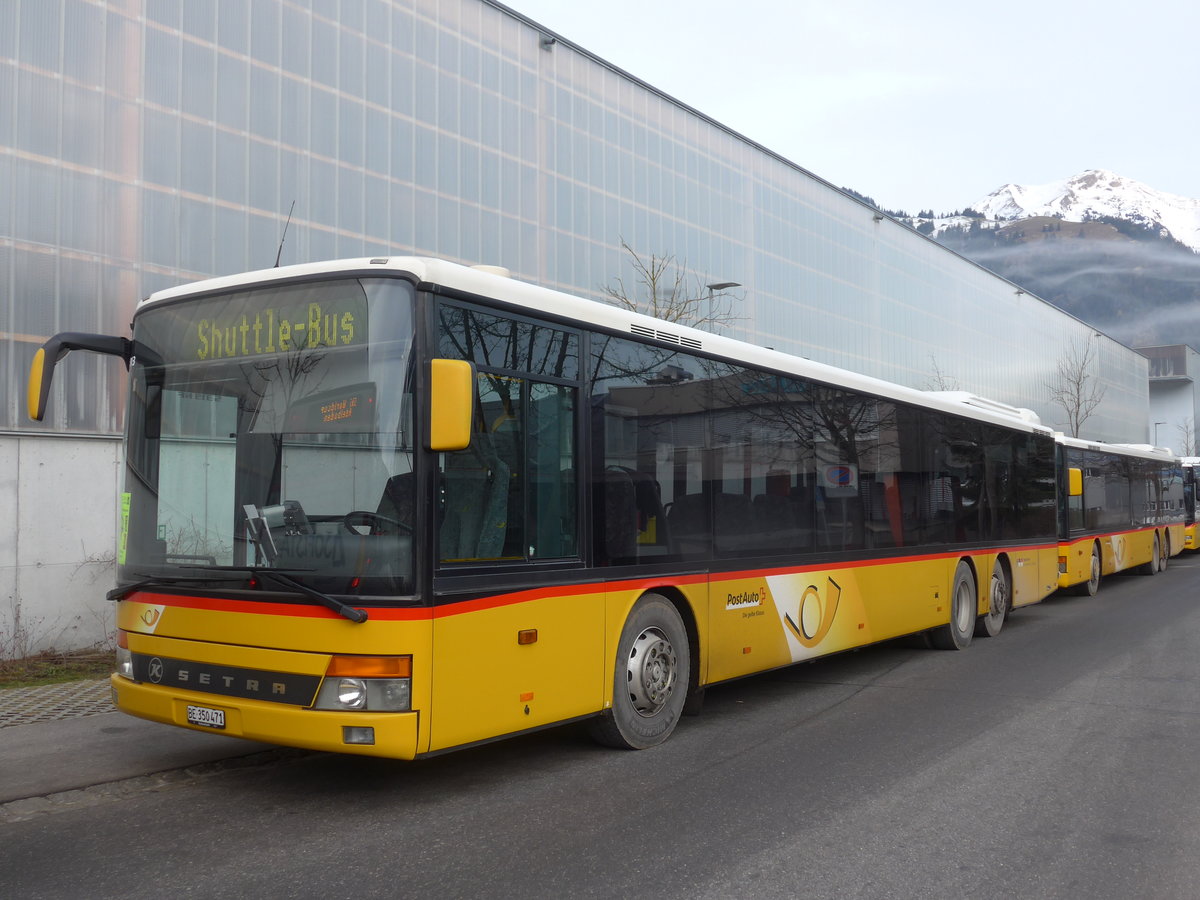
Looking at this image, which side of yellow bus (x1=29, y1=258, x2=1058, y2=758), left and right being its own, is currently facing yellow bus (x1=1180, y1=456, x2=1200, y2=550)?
back

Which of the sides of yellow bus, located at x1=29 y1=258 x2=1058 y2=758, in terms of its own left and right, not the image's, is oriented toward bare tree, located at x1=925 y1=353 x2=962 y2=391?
back

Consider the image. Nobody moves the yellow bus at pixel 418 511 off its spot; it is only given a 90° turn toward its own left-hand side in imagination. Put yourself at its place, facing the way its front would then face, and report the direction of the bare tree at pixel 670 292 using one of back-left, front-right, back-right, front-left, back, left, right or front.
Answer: back-left

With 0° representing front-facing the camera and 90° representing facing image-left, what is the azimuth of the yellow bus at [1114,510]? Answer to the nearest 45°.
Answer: approximately 45°

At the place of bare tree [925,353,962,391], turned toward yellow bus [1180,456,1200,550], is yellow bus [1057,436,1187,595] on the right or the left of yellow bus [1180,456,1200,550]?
right

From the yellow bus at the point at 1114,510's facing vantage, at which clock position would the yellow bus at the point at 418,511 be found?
the yellow bus at the point at 418,511 is roughly at 11 o'clock from the yellow bus at the point at 1114,510.

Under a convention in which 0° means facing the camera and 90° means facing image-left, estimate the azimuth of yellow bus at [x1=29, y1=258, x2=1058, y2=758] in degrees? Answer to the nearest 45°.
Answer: approximately 45°
